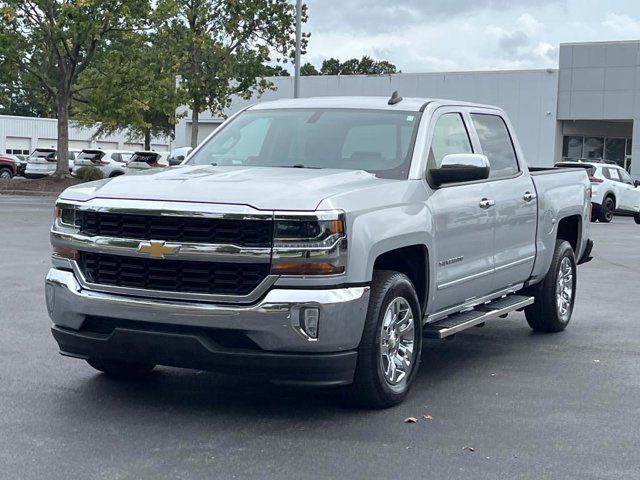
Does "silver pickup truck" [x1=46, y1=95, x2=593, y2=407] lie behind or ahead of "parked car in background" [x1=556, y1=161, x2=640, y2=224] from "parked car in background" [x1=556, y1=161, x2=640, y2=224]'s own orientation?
behind

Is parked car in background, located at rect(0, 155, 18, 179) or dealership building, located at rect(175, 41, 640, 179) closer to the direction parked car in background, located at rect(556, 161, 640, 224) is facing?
the dealership building

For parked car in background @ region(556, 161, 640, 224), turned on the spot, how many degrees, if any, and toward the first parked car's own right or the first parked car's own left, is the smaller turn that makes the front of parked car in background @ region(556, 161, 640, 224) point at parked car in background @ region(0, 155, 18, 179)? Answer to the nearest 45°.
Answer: approximately 90° to the first parked car's own left

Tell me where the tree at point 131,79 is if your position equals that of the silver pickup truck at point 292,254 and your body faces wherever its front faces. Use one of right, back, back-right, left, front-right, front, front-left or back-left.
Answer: back-right

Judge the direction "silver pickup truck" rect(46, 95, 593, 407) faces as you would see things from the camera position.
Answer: facing the viewer and to the left of the viewer

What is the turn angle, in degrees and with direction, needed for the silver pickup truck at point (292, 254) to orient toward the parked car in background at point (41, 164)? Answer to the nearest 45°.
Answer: approximately 135° to its right

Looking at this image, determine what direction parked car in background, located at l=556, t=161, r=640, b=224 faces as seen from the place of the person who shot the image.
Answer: facing away from the viewer and to the right of the viewer

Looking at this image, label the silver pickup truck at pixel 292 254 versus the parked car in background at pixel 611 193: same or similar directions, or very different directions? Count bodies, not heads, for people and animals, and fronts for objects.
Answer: very different directions

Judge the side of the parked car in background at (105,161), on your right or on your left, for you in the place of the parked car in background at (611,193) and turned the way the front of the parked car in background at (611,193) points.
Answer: on your left

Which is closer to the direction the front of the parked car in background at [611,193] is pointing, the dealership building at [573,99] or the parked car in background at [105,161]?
the dealership building

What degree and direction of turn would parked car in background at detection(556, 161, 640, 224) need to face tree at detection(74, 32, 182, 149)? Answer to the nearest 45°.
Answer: approximately 135° to its left
